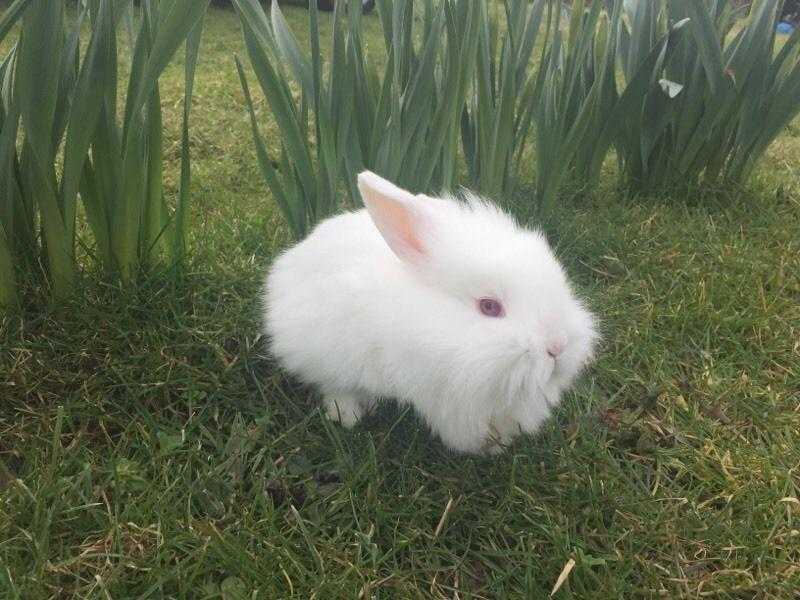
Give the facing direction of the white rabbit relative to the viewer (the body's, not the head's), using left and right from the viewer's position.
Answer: facing the viewer and to the right of the viewer
